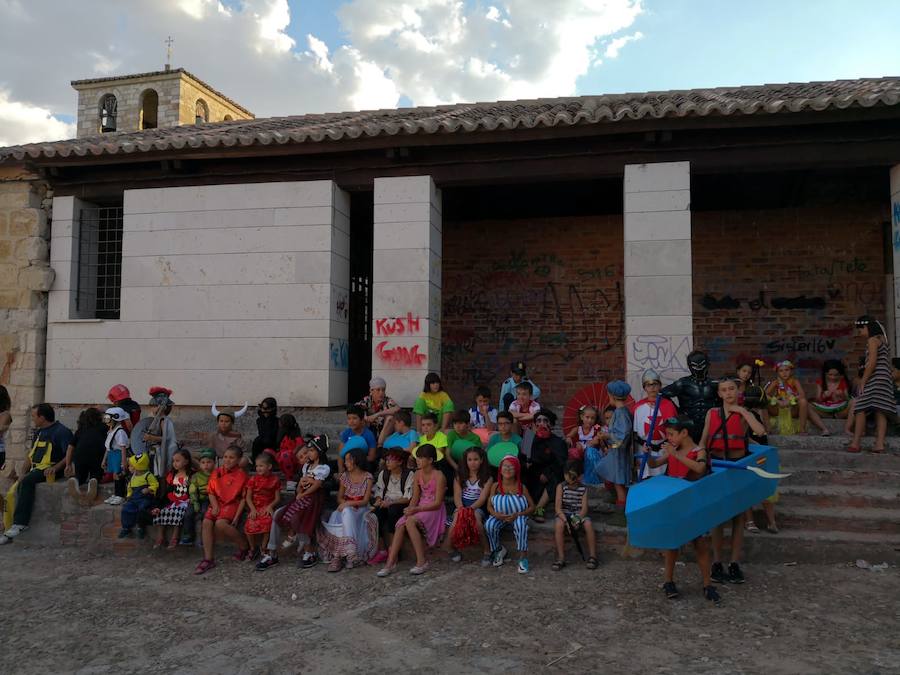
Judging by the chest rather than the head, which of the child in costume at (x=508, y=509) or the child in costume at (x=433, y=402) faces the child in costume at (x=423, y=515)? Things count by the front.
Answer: the child in costume at (x=433, y=402)

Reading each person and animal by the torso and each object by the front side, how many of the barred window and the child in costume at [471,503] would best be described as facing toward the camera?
2

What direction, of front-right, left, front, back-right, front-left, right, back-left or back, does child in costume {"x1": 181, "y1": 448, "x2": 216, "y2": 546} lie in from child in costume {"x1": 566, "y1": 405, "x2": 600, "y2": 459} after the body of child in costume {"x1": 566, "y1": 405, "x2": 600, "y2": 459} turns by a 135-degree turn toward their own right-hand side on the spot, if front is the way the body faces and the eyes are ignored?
front-left

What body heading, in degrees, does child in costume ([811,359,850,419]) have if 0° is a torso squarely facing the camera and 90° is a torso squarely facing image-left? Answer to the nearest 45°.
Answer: approximately 0°

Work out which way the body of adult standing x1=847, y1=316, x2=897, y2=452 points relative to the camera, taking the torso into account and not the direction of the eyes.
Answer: to the viewer's left

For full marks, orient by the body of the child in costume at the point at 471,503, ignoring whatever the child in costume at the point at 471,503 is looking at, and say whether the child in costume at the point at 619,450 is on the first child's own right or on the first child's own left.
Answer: on the first child's own left

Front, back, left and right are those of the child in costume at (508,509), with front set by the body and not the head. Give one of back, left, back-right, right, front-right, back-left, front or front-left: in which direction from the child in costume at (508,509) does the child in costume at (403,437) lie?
back-right

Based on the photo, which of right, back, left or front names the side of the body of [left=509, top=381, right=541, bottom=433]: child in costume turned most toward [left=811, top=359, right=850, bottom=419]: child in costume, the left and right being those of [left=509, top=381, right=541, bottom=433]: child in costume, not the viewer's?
left
